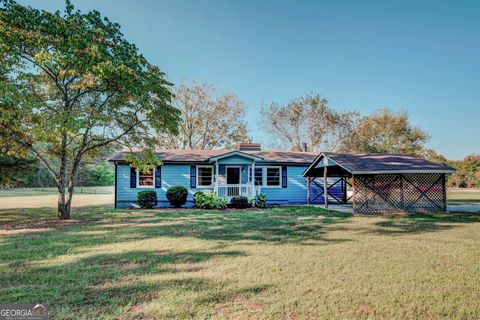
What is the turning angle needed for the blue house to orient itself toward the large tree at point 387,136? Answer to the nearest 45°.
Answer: approximately 135° to its left

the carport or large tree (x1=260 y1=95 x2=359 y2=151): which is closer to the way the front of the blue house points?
the carport

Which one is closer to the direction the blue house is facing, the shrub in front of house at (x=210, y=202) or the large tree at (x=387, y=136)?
the shrub in front of house

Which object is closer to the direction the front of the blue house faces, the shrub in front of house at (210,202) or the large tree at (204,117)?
the shrub in front of house

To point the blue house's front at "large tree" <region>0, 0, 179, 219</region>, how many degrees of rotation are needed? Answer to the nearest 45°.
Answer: approximately 45° to its right

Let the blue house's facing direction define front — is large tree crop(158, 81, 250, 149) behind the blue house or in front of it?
behind

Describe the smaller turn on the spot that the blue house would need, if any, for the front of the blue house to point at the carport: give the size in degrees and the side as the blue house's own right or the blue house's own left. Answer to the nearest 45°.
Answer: approximately 45° to the blue house's own left

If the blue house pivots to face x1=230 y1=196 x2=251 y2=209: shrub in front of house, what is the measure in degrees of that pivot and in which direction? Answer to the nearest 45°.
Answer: approximately 45° to its left

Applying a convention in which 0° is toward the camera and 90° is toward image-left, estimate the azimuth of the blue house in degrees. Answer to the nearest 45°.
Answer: approximately 0°

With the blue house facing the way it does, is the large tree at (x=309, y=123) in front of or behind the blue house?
behind
